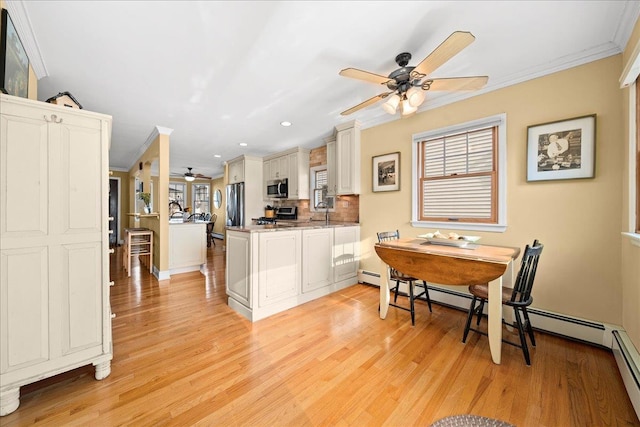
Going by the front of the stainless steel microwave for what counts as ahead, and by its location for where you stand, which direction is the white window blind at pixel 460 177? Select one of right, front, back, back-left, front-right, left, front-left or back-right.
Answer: left

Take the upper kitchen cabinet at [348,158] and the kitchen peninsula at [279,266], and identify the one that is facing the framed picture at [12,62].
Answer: the upper kitchen cabinet

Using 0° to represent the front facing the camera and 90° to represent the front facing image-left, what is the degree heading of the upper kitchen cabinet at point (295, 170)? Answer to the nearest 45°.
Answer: approximately 45°

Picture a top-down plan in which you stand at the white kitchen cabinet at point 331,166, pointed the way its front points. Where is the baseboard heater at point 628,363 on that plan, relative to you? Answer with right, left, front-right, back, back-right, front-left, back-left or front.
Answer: left

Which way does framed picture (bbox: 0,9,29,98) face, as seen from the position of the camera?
facing to the right of the viewer

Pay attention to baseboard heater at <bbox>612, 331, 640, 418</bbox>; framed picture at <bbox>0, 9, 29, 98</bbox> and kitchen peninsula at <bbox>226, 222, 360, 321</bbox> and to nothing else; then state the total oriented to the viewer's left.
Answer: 1

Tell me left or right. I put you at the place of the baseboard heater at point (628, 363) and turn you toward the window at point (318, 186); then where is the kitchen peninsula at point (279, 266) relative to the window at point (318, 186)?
left

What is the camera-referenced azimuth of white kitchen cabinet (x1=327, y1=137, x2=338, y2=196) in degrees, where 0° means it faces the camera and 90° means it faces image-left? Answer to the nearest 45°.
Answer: approximately 45°

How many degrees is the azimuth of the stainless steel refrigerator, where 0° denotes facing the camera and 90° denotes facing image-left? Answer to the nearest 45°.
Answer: approximately 45°

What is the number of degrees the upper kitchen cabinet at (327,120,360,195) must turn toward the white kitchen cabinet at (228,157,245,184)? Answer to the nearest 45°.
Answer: approximately 90° to its right

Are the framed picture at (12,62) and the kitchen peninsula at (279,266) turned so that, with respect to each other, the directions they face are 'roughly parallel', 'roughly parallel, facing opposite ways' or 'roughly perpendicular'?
roughly perpendicular

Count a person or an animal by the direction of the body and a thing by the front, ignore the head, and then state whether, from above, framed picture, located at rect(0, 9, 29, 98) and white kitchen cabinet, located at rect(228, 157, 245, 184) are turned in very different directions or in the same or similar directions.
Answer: very different directions

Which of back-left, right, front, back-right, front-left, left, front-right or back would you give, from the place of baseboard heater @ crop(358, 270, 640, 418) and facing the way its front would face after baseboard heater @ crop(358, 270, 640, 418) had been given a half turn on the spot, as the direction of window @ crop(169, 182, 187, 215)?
back-left
